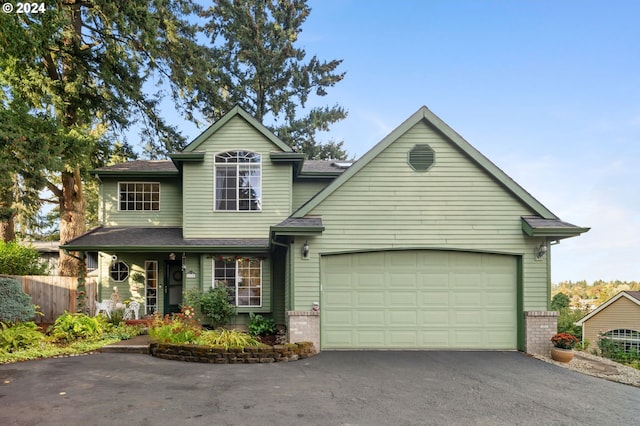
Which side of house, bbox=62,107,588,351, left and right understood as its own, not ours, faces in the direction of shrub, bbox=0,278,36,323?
right

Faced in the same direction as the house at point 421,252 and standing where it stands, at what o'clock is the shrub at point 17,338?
The shrub is roughly at 3 o'clock from the house.

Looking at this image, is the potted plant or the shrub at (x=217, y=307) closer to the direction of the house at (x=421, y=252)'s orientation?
the potted plant

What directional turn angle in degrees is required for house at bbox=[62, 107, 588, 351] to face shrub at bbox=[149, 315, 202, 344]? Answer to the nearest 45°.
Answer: approximately 90° to its right

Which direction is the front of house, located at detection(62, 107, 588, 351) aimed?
toward the camera
